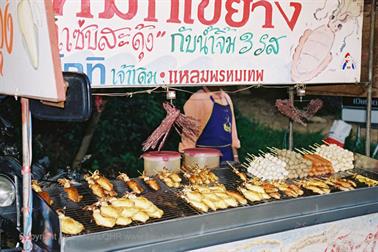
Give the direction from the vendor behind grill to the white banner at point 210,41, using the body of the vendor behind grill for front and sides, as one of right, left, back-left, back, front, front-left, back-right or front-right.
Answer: front-right

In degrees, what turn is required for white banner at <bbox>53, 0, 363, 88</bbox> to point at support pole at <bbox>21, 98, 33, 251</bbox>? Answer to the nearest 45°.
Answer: approximately 45° to its right

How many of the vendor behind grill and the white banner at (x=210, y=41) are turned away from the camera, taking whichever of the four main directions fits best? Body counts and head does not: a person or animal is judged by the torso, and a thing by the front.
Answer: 0

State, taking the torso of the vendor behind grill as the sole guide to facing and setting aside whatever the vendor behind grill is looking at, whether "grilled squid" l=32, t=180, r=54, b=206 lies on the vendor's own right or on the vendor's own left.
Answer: on the vendor's own right

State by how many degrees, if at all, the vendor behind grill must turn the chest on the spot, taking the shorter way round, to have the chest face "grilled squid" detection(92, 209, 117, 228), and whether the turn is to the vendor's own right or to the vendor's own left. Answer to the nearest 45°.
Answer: approximately 45° to the vendor's own right

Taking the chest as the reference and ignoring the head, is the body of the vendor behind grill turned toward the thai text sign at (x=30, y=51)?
no

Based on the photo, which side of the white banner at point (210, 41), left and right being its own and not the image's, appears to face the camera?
front

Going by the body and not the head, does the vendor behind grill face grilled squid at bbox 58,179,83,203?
no
